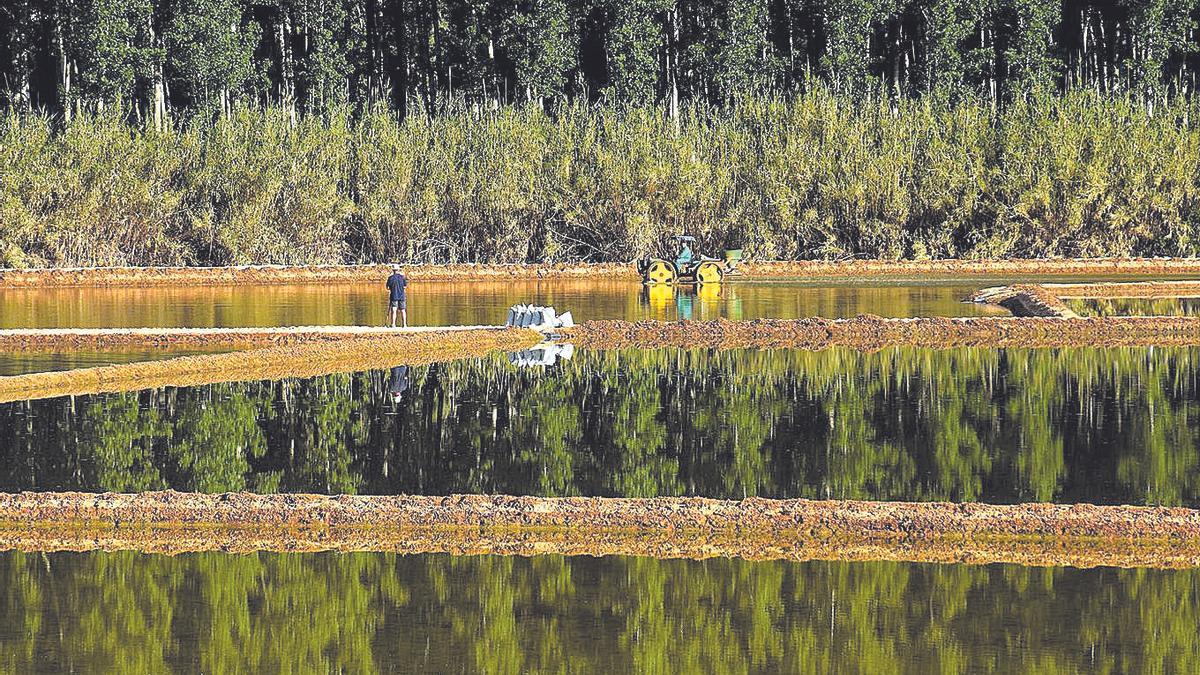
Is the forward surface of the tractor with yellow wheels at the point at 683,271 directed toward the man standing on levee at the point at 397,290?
no
